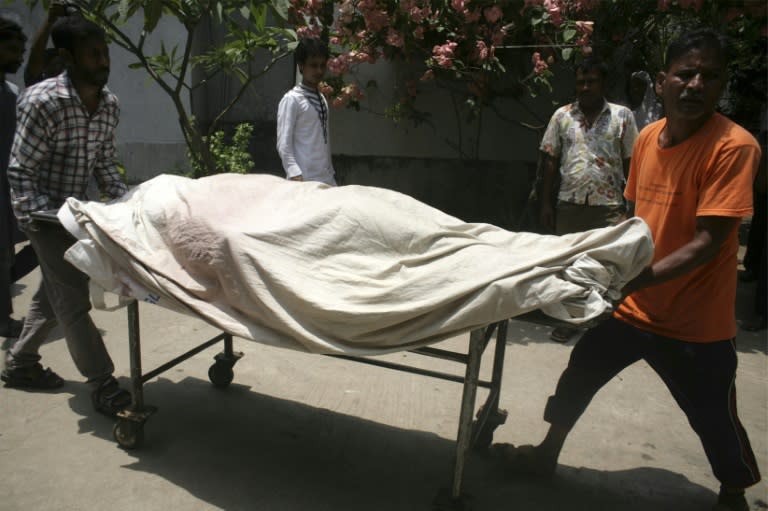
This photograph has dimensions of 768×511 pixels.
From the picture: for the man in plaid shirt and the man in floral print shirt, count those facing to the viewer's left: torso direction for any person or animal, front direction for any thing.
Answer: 0

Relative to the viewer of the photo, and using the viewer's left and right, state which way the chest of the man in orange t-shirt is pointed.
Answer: facing the viewer and to the left of the viewer

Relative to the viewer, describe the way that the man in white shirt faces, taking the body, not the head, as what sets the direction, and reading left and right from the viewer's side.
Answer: facing the viewer and to the right of the viewer

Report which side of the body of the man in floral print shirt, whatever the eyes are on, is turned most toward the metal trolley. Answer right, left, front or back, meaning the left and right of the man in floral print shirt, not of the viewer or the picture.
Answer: front

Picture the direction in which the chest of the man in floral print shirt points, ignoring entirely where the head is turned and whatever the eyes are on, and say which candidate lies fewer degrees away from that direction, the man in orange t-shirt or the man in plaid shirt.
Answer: the man in orange t-shirt

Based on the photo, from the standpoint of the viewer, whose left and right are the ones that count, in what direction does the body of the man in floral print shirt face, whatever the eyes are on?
facing the viewer

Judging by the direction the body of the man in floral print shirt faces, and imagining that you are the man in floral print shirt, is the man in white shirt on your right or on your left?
on your right

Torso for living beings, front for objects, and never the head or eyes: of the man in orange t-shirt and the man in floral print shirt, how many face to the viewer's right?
0

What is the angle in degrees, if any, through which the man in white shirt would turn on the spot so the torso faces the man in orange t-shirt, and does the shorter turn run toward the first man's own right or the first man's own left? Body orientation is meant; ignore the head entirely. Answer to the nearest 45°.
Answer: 0° — they already face them

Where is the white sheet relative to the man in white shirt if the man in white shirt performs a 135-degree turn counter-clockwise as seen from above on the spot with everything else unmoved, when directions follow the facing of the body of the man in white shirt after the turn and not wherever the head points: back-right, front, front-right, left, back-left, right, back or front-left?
back
